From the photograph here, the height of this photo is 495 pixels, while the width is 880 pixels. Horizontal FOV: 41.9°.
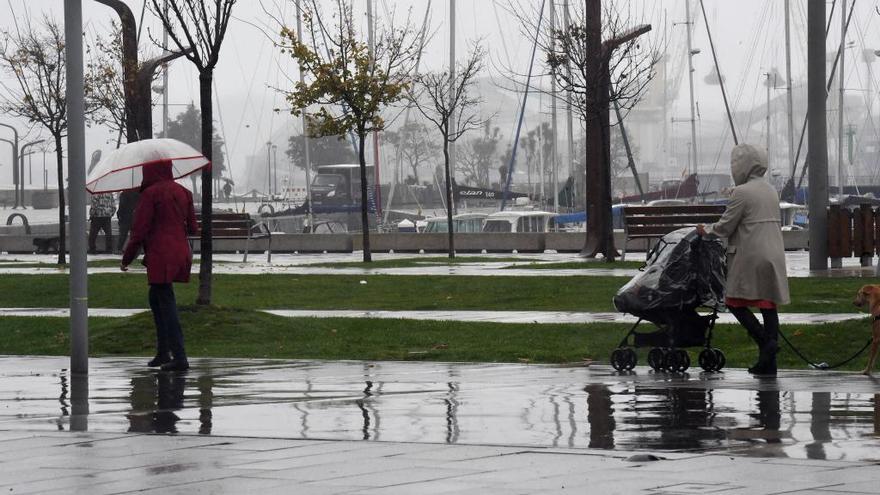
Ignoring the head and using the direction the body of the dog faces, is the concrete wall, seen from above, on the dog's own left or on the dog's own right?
on the dog's own right

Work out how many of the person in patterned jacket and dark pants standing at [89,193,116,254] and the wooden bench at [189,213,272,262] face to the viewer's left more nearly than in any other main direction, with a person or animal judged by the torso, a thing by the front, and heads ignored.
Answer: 0

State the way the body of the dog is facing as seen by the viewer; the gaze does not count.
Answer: to the viewer's left
